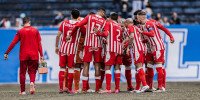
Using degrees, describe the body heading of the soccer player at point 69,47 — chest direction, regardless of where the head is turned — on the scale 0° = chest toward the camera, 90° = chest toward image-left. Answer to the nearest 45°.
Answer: approximately 180°

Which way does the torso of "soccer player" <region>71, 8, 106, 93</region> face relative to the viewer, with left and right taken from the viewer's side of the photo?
facing away from the viewer

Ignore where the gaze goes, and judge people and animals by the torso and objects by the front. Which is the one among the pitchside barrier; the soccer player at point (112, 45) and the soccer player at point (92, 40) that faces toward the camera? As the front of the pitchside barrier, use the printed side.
the pitchside barrier

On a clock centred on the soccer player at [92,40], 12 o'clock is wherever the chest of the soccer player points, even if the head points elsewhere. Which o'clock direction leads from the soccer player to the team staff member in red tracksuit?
The team staff member in red tracksuit is roughly at 9 o'clock from the soccer player.

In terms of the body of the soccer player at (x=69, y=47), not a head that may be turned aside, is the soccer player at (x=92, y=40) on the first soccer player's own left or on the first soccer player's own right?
on the first soccer player's own right

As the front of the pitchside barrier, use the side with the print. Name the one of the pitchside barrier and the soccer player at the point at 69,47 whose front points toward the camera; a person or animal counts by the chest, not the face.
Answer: the pitchside barrier

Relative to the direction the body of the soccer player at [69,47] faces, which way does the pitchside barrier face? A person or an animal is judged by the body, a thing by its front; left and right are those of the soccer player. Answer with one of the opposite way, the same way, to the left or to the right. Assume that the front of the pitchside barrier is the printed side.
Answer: the opposite way

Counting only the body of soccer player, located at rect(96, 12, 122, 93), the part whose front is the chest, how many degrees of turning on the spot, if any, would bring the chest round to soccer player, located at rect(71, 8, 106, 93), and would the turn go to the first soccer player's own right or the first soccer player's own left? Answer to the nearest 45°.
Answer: approximately 45° to the first soccer player's own left

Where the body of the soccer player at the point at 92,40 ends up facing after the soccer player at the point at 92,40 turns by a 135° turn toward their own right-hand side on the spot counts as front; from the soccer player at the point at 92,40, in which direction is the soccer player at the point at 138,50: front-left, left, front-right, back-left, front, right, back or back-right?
front-left

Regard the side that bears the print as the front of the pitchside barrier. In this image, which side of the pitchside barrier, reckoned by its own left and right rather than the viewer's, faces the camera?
front

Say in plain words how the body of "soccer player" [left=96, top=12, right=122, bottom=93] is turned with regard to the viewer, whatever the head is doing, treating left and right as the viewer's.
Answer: facing away from the viewer and to the left of the viewer

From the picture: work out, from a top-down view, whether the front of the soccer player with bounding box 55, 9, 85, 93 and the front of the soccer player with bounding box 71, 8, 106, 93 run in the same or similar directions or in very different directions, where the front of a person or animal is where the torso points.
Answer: same or similar directions
